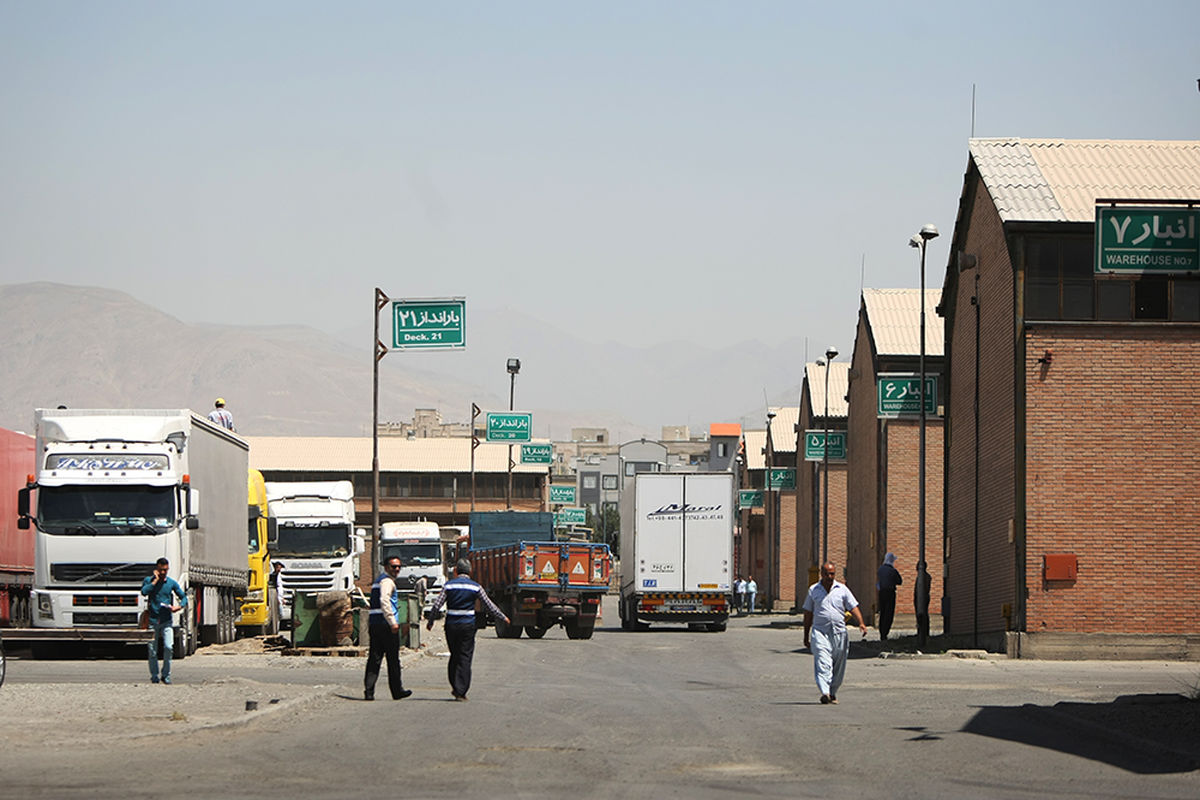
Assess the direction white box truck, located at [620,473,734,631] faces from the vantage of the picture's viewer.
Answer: facing away from the viewer

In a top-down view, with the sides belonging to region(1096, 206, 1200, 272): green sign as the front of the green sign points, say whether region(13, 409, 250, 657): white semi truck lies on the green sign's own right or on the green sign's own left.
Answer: on the green sign's own right

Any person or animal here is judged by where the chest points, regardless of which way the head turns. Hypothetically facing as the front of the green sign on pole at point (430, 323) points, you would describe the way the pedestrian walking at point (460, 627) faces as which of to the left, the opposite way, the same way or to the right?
the opposite way

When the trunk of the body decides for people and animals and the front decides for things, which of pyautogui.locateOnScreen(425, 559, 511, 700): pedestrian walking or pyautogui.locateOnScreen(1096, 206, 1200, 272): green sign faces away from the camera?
the pedestrian walking

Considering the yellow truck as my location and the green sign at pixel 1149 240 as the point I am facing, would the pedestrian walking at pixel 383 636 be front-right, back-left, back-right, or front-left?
front-right

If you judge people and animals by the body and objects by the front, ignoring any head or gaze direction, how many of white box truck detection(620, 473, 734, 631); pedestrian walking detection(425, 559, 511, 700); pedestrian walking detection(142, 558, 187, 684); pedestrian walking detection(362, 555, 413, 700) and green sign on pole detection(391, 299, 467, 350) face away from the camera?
2

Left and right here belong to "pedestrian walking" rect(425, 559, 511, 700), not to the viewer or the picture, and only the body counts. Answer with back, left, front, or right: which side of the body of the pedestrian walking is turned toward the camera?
back

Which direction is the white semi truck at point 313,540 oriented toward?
toward the camera

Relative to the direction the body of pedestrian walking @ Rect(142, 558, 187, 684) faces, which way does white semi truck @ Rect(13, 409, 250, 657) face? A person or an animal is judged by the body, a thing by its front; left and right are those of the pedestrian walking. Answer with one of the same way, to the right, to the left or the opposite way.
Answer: the same way

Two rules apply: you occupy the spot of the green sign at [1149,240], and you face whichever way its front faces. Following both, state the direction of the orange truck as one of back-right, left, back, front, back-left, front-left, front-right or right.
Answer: back-right

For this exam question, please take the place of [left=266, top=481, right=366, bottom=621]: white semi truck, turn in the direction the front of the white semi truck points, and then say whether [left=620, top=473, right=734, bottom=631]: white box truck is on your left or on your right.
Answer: on your left

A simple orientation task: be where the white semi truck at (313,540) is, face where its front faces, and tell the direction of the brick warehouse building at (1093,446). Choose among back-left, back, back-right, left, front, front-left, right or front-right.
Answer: front-left

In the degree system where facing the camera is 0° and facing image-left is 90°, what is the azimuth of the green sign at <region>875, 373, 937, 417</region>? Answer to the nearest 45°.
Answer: approximately 0°

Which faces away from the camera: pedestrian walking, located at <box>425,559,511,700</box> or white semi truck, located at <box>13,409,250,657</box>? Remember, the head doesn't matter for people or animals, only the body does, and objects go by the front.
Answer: the pedestrian walking

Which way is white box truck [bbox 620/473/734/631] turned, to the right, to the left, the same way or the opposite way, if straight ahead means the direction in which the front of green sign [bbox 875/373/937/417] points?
the opposite way

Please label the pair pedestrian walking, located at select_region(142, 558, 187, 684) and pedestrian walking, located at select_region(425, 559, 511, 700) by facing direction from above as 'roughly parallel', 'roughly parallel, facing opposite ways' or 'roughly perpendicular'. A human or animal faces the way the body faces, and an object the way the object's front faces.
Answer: roughly parallel, facing opposite ways
